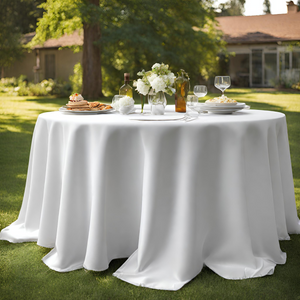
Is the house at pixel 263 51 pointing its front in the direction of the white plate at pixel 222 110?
yes

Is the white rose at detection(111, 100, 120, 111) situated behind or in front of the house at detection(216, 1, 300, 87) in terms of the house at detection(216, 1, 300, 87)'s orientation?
in front

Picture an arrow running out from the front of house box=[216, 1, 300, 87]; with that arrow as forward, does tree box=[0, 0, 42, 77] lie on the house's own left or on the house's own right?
on the house's own right

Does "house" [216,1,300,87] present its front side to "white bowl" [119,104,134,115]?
yes

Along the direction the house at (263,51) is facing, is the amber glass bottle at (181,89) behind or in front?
in front

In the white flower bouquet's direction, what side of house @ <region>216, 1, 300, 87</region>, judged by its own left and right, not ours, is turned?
front

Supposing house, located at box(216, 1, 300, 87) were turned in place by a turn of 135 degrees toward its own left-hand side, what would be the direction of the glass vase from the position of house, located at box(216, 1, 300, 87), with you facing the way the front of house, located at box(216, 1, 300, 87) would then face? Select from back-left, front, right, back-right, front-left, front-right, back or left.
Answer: back-right

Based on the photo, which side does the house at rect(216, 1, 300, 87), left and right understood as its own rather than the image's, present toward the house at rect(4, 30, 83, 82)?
right

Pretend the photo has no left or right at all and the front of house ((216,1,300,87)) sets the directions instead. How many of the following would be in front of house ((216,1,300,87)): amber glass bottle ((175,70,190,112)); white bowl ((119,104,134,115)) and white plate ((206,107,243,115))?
3
